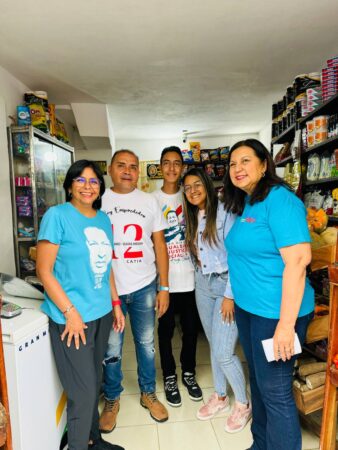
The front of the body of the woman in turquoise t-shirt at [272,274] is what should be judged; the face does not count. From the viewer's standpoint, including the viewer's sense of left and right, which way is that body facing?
facing the viewer and to the left of the viewer

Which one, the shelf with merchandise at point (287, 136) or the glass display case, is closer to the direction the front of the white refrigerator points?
the shelf with merchandise

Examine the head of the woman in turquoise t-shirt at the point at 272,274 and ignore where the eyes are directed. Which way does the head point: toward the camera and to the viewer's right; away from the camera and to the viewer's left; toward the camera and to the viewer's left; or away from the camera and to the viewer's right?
toward the camera and to the viewer's left

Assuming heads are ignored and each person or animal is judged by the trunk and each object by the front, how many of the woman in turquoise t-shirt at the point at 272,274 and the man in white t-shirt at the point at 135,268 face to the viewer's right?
0

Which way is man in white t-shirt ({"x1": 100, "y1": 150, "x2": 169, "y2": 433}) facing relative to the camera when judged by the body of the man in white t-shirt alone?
toward the camera

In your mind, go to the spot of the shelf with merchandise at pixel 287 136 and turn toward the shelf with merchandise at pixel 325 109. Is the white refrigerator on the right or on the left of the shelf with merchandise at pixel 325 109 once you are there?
right

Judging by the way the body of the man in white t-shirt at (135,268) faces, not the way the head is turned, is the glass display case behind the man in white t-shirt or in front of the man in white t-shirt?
behind

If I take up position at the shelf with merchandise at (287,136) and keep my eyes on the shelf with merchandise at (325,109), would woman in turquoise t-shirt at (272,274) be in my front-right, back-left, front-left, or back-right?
front-right

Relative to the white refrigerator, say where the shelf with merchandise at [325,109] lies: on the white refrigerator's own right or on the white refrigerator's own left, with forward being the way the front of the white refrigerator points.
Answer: on the white refrigerator's own left

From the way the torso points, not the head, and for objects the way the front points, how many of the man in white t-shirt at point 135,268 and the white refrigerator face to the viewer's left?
0
